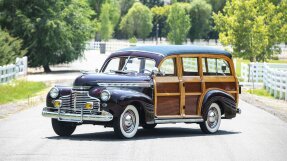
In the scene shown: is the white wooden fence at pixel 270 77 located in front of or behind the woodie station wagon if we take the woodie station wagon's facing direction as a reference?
behind

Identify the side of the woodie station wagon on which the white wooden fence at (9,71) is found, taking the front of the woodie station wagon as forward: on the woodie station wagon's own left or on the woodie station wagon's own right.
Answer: on the woodie station wagon's own right

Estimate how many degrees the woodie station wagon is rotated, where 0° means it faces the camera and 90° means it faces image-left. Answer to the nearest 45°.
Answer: approximately 45°
